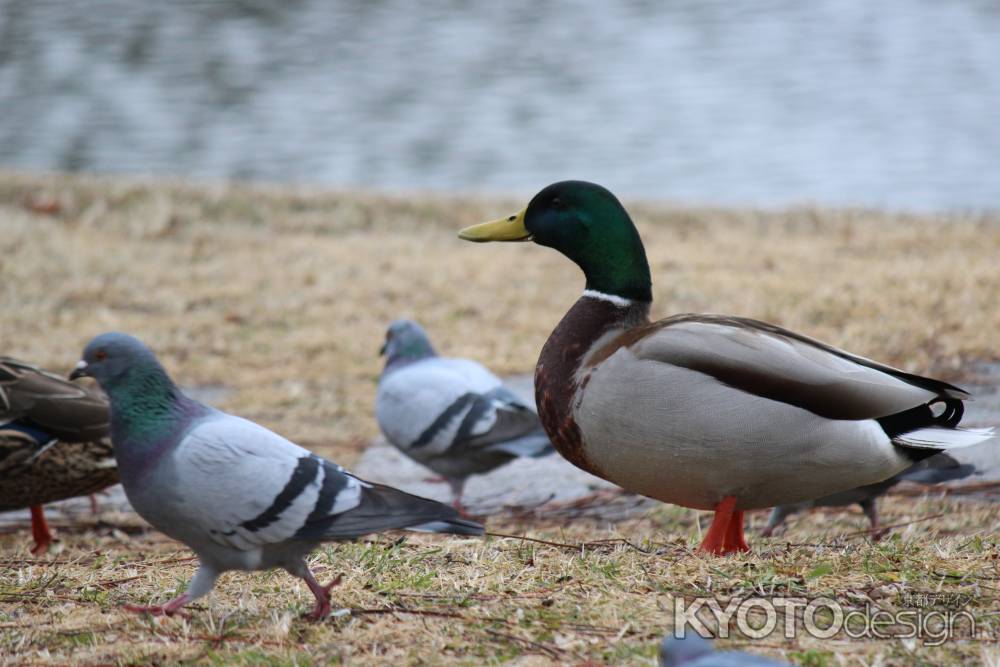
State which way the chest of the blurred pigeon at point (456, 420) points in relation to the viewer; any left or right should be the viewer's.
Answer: facing away from the viewer and to the left of the viewer

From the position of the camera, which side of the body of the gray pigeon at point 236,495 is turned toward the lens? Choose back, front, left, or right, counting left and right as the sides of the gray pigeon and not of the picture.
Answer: left

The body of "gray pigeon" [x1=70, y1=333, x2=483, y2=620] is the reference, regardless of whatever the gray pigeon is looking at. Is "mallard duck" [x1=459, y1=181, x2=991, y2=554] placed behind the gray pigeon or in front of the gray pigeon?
behind

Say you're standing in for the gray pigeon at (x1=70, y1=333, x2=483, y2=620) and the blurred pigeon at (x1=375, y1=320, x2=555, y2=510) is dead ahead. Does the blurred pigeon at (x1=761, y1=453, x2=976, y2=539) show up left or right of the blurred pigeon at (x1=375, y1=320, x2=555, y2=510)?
right

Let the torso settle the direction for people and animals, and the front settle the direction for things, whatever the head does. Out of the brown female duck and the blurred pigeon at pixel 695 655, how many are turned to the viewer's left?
2

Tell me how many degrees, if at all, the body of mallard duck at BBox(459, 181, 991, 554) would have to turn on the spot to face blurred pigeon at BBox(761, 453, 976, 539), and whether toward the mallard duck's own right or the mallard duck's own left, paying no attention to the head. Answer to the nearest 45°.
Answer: approximately 135° to the mallard duck's own right

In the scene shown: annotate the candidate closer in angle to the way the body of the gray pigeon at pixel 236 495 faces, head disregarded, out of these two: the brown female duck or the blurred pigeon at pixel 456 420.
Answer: the brown female duck

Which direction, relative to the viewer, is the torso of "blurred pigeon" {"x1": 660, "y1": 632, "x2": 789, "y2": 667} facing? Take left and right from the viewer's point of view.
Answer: facing to the left of the viewer

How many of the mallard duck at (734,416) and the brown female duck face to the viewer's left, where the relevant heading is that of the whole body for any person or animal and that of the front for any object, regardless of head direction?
2

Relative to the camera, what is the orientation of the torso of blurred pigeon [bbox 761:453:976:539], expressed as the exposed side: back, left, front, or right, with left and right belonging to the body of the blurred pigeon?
left

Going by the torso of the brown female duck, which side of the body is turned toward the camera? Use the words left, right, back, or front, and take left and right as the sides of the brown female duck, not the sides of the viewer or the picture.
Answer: left

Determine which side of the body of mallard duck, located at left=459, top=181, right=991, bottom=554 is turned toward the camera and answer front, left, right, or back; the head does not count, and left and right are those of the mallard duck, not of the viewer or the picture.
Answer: left
